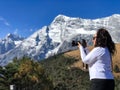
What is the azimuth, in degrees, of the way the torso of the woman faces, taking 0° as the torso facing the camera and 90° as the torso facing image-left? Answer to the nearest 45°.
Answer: approximately 135°
